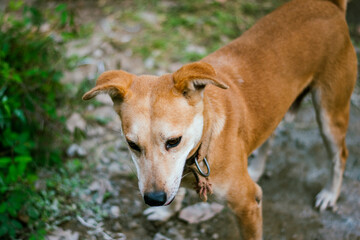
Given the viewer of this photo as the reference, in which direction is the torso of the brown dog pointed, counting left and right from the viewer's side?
facing the viewer and to the left of the viewer

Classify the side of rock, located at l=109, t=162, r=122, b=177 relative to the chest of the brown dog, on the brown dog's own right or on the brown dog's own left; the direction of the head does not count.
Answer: on the brown dog's own right

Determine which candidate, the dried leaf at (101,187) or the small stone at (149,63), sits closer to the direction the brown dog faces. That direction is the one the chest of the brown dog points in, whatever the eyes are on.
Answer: the dried leaf
